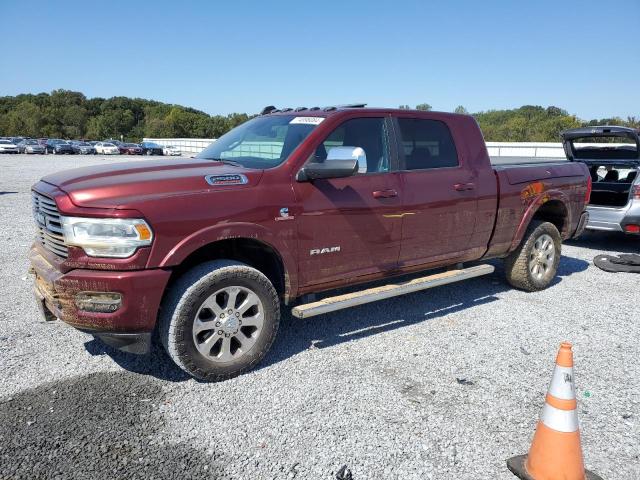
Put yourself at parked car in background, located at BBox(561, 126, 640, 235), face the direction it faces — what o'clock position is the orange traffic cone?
The orange traffic cone is roughly at 6 o'clock from the parked car in background.

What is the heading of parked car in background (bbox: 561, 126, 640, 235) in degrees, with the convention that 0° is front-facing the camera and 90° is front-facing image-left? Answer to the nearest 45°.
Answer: approximately 180°

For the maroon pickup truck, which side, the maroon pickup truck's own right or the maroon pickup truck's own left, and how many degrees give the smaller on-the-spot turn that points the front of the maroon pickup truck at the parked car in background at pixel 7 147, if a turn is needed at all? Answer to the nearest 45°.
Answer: approximately 90° to the maroon pickup truck's own right

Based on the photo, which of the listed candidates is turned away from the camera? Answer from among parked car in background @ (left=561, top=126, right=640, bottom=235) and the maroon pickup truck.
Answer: the parked car in background

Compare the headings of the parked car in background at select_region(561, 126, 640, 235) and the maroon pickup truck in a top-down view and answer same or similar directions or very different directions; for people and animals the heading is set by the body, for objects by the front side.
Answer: very different directions

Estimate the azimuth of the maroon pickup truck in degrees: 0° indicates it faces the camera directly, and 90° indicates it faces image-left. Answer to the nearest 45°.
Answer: approximately 45°

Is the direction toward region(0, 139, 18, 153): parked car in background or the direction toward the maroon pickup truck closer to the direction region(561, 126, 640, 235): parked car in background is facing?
the parked car in background

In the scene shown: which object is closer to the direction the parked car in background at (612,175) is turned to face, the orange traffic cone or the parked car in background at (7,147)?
the parked car in background

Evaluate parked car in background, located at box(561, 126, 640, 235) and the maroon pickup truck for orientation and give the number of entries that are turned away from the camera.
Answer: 1

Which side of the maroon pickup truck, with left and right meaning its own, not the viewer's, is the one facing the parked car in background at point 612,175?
back

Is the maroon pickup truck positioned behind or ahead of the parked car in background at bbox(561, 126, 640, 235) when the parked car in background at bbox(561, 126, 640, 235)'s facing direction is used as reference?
behind
